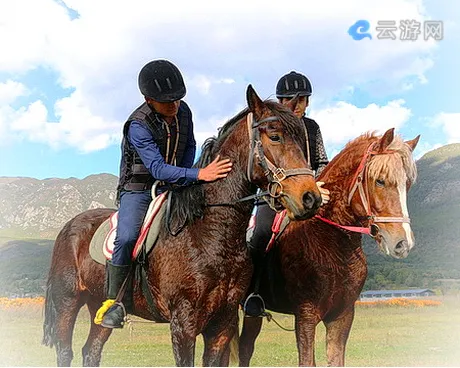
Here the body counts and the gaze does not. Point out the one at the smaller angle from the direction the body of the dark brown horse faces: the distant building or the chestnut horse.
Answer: the chestnut horse

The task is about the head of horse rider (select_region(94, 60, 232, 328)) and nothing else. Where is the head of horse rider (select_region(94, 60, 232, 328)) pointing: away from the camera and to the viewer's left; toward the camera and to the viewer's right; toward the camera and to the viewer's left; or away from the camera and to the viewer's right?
toward the camera and to the viewer's right

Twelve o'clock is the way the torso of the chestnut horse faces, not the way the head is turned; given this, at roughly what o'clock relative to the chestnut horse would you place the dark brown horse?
The dark brown horse is roughly at 3 o'clock from the chestnut horse.

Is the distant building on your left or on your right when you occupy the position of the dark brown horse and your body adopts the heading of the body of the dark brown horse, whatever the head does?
on your left

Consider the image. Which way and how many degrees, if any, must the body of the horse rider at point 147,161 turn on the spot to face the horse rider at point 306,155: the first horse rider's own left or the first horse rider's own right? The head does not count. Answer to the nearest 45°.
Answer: approximately 90° to the first horse rider's own left

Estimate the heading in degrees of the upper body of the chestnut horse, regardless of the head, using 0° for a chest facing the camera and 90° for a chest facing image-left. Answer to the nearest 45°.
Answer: approximately 315°

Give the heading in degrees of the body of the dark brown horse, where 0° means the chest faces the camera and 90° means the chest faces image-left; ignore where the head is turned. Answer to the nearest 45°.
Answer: approximately 315°
